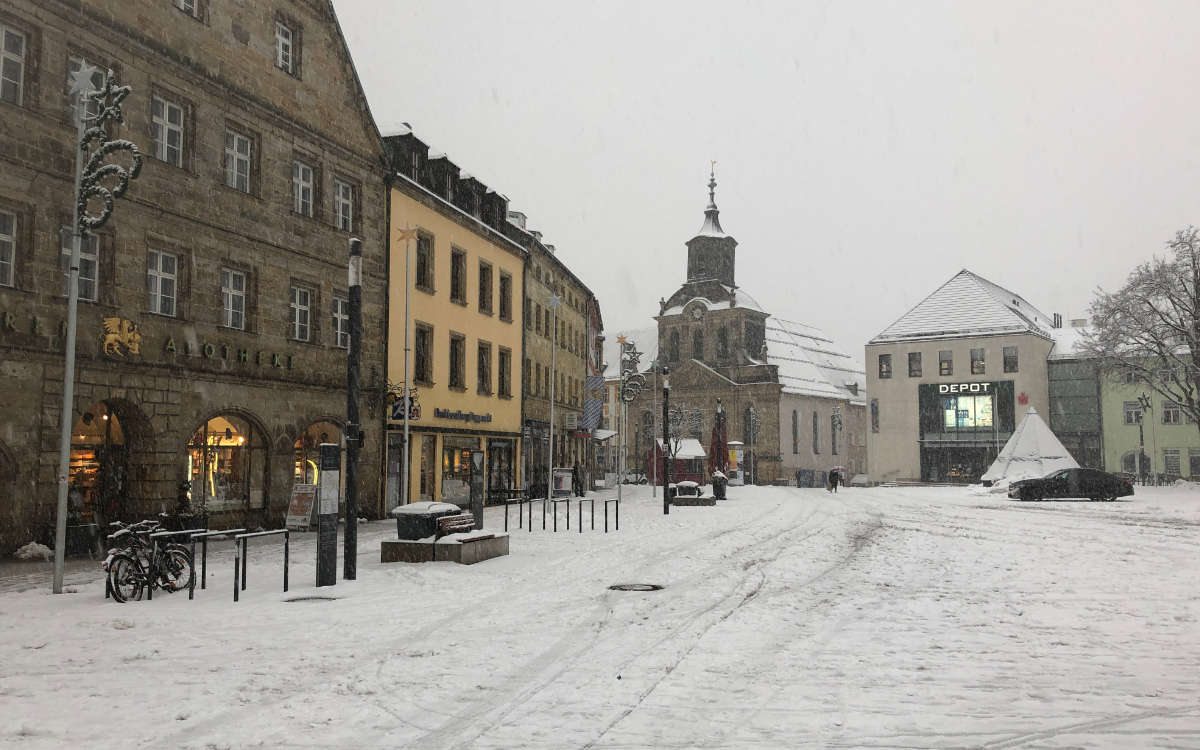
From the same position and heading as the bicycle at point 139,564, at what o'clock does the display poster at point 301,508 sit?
The display poster is roughly at 5 o'clock from the bicycle.

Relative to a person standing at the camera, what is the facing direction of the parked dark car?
facing to the left of the viewer

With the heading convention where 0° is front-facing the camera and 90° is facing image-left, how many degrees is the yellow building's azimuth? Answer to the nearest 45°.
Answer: approximately 315°

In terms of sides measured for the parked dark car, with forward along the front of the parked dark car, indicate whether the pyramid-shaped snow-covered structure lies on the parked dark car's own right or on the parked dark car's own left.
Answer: on the parked dark car's own right

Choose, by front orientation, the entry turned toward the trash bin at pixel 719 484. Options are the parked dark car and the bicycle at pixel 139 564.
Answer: the parked dark car

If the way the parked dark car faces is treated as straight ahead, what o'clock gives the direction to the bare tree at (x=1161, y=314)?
The bare tree is roughly at 4 o'clock from the parked dark car.

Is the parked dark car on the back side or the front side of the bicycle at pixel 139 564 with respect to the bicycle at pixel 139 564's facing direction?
on the back side

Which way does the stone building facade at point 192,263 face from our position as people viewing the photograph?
facing the viewer and to the right of the viewer

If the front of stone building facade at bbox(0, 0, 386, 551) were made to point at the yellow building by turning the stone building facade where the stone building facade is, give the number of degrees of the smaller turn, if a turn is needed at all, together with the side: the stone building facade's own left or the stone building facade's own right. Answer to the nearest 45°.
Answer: approximately 90° to the stone building facade's own left

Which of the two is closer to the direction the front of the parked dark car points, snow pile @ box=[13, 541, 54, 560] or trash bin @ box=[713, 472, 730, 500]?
the trash bin

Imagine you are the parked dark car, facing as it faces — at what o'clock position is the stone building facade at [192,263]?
The stone building facade is roughly at 10 o'clock from the parked dark car.

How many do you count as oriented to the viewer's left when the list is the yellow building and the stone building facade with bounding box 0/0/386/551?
0

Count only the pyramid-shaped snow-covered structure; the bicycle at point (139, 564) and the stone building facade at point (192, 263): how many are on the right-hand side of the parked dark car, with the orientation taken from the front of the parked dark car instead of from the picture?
1

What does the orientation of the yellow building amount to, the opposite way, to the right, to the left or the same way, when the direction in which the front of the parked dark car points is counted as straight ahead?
the opposite way

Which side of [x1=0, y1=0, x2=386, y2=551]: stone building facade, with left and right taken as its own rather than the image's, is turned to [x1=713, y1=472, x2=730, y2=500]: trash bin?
left

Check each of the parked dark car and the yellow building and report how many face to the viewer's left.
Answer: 1

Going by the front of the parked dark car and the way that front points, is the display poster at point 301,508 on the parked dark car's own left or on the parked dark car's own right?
on the parked dark car's own left

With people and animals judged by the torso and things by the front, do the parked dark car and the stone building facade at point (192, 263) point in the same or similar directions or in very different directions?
very different directions
